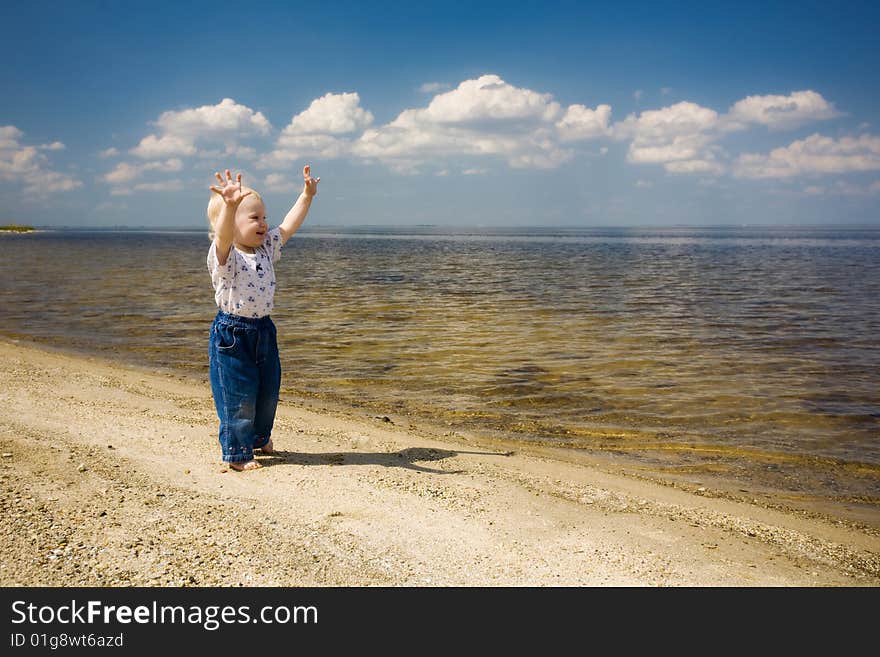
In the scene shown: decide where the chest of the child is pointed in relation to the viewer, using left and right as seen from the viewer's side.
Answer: facing the viewer and to the right of the viewer
